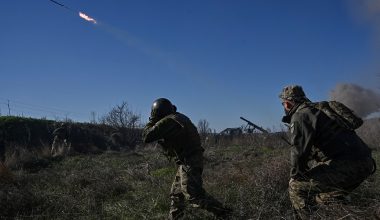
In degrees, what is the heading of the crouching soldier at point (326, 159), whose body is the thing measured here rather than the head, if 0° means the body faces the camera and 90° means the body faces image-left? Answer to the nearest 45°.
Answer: approximately 90°

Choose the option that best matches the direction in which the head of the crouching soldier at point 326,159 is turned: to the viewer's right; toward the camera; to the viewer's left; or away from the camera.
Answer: to the viewer's left

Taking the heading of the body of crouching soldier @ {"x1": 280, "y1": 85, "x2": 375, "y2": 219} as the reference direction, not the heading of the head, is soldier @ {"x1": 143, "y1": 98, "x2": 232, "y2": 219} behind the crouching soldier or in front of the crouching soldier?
in front

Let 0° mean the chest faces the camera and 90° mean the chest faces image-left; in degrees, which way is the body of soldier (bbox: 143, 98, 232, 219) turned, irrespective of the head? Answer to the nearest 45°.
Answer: approximately 90°

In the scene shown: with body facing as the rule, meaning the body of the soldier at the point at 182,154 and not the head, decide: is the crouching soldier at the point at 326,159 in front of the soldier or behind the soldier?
behind
